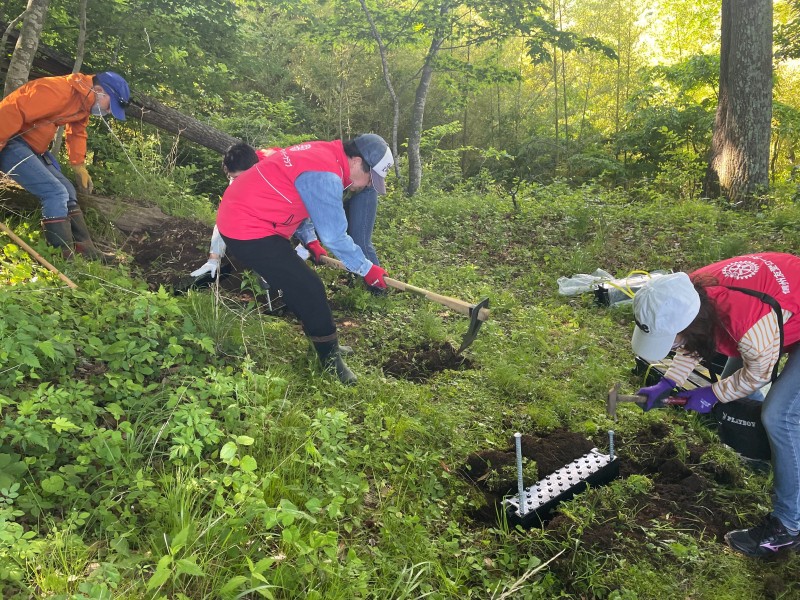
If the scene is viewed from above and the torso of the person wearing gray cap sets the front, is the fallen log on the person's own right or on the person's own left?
on the person's own left

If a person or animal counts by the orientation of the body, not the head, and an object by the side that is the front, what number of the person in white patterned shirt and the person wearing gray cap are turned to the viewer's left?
1

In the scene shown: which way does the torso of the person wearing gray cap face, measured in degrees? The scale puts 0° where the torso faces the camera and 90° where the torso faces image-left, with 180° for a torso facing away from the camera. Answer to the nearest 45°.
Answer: approximately 270°

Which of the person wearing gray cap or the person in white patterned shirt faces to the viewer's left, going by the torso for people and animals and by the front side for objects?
the person in white patterned shirt

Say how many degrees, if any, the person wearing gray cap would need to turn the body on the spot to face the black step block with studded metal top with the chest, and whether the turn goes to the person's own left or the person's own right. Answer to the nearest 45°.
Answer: approximately 45° to the person's own right

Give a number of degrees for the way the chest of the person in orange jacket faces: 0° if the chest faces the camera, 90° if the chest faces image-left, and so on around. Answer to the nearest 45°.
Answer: approximately 270°

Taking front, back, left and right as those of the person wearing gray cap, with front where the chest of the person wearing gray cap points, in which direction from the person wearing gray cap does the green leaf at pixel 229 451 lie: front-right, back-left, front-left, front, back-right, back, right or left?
right

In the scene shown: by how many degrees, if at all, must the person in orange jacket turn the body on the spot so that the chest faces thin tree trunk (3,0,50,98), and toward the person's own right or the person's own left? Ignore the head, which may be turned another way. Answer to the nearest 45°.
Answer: approximately 90° to the person's own left

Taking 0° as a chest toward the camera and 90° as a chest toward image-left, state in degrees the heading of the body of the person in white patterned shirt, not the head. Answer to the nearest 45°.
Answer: approximately 90°

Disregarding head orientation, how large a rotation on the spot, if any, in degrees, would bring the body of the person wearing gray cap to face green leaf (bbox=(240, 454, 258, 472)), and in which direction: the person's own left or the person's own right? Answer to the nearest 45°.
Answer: approximately 90° to the person's own right

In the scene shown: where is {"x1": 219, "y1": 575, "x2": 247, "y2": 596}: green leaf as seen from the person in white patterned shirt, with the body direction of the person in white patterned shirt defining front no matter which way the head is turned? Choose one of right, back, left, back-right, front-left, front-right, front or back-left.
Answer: front-left

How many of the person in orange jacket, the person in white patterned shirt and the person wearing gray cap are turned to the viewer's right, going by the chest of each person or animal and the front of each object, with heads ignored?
2

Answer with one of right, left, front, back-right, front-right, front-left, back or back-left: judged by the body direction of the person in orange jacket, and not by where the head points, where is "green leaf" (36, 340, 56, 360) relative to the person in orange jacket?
right

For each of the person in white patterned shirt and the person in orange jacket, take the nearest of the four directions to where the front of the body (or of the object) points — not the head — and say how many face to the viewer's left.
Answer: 1

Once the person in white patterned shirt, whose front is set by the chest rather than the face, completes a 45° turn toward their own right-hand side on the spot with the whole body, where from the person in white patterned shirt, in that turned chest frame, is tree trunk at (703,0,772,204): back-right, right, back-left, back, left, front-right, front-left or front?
front-right

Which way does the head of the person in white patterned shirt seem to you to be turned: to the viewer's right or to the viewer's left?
to the viewer's left
